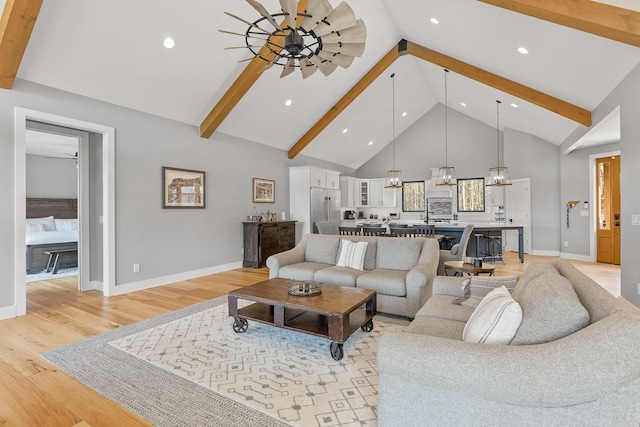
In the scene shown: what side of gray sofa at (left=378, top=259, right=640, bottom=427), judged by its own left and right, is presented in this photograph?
left

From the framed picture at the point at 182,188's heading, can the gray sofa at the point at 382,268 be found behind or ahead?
ahead

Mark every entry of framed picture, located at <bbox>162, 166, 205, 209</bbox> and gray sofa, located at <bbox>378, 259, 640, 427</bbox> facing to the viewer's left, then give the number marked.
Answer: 1

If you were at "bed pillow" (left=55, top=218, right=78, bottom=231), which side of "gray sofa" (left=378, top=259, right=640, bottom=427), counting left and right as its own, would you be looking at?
front

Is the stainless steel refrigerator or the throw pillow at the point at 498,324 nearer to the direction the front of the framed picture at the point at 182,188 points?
the throw pillow

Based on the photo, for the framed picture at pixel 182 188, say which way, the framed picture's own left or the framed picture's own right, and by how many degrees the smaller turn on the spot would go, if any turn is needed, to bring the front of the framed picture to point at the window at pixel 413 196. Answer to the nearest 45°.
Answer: approximately 45° to the framed picture's own left

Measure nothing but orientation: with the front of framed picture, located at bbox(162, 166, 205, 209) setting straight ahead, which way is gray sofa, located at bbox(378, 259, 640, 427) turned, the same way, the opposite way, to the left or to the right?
the opposite way

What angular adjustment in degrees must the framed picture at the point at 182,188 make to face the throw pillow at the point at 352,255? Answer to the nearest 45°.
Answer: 0° — it already faces it

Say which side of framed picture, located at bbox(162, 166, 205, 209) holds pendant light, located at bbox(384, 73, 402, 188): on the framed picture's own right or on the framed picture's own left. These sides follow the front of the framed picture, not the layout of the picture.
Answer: on the framed picture's own left

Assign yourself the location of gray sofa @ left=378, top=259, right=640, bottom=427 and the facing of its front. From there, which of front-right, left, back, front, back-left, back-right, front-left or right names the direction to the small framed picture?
front-right

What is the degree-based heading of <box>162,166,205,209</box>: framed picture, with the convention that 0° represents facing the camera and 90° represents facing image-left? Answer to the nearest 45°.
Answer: approximately 315°

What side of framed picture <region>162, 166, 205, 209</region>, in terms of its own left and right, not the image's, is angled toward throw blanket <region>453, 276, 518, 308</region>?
front

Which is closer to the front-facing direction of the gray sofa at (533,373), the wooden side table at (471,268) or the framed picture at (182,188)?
the framed picture

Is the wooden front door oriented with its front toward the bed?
yes
